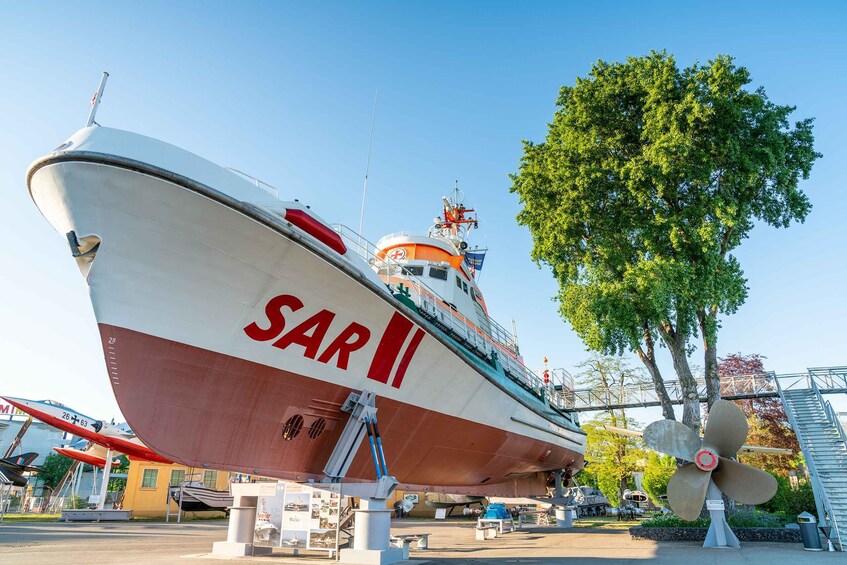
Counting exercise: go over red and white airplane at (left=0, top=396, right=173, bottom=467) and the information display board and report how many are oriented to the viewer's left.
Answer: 1

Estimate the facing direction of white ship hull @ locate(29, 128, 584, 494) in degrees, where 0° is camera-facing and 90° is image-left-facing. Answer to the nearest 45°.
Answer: approximately 45°

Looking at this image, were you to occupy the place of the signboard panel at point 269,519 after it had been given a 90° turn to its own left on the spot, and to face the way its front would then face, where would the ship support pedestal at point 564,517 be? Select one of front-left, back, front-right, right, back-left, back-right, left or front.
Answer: front-left

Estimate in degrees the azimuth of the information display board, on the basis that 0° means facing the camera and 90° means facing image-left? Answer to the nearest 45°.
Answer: approximately 0°

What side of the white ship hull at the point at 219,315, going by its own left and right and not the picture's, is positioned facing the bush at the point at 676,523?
back

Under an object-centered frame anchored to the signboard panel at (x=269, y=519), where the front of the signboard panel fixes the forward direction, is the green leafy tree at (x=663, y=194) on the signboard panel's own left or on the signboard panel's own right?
on the signboard panel's own left

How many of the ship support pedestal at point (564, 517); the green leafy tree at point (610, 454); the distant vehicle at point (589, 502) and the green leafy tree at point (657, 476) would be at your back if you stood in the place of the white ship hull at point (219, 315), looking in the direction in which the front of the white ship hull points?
4

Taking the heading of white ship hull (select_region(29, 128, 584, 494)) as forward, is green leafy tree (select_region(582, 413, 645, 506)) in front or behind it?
behind

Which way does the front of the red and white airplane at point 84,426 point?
to the viewer's left

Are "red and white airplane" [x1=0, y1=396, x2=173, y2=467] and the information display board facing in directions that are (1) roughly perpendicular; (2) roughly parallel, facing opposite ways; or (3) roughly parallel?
roughly perpendicular
